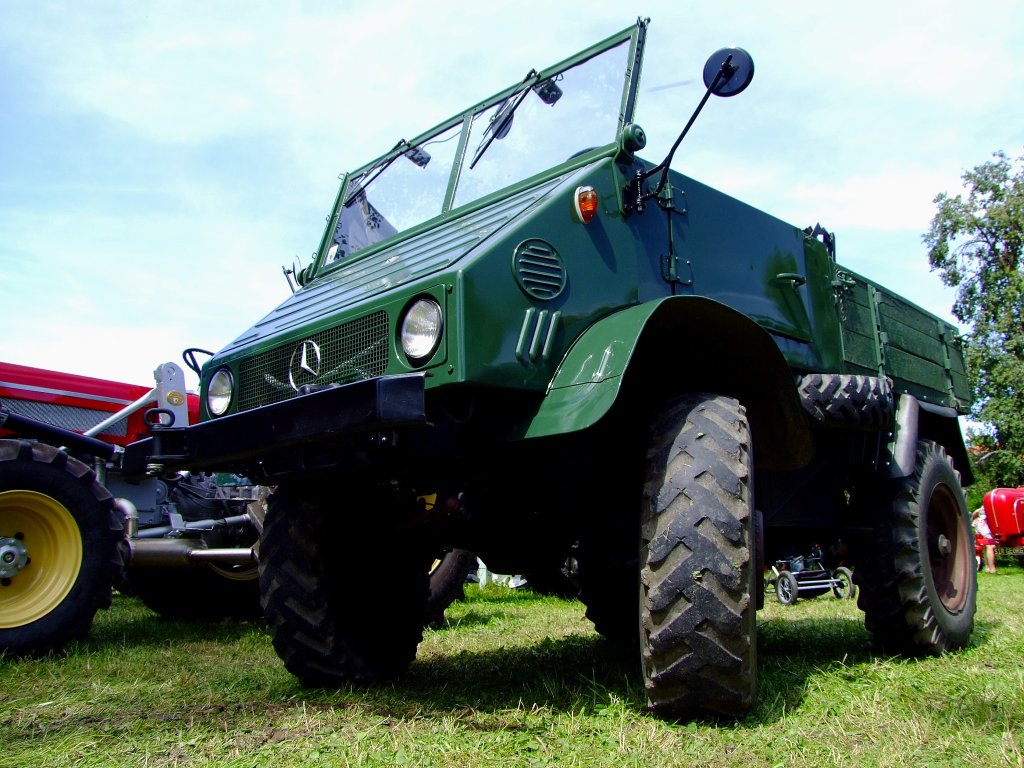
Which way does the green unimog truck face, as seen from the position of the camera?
facing the viewer and to the left of the viewer

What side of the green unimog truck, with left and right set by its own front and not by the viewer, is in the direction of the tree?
back

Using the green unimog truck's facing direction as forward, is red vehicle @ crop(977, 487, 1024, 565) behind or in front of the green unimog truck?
behind

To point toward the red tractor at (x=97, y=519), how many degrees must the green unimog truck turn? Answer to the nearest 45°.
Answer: approximately 90° to its right
